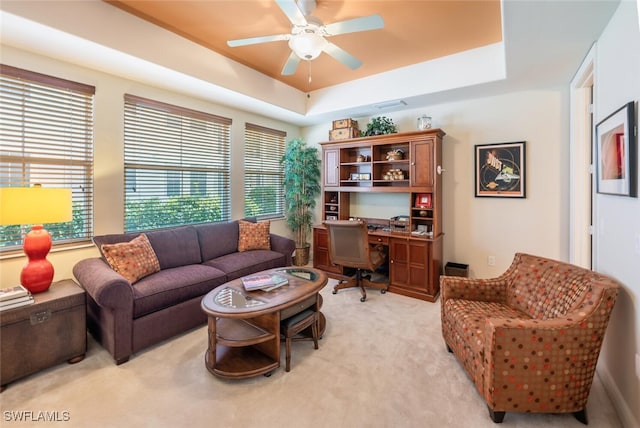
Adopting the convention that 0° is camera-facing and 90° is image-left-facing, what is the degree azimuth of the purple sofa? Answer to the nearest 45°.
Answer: approximately 315°

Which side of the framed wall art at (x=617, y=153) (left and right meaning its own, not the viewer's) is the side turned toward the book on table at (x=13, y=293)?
front

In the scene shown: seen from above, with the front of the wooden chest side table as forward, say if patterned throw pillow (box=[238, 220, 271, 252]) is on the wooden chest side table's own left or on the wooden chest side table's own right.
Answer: on the wooden chest side table's own left

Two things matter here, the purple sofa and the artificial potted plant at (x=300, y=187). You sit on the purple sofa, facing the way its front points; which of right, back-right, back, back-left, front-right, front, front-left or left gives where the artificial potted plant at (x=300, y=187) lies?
left

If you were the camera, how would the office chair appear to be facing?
facing away from the viewer and to the right of the viewer

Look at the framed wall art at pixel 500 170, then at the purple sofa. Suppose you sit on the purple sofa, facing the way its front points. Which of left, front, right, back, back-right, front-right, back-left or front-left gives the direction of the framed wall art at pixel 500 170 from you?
front-left

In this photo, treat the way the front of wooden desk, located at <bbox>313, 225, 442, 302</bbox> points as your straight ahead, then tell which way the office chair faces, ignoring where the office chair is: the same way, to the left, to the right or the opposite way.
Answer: the opposite way

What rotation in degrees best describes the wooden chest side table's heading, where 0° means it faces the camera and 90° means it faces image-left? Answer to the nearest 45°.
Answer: approximately 315°

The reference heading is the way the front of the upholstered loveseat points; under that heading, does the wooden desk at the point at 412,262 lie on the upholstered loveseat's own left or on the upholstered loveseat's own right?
on the upholstered loveseat's own right

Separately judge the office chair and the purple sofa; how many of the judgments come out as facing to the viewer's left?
0

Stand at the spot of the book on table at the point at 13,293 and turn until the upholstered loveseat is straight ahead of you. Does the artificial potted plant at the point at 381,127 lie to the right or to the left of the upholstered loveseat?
left
